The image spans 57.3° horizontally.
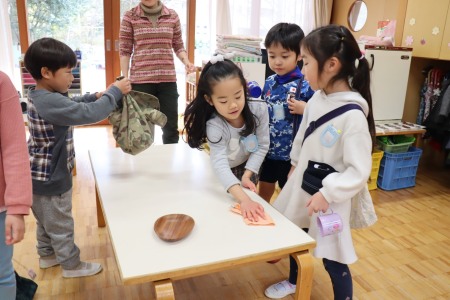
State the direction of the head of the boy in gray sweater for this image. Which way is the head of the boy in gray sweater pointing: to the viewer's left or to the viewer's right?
to the viewer's right

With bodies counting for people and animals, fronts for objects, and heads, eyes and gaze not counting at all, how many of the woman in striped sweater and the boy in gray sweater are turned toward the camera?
1

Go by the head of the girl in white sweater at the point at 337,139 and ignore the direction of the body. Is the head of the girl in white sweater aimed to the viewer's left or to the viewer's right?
to the viewer's left

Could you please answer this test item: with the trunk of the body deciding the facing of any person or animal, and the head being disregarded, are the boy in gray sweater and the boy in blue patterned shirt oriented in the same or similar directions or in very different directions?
very different directions

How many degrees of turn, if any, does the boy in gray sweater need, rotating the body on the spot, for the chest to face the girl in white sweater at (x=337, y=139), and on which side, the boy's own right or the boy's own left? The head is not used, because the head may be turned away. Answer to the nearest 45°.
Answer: approximately 45° to the boy's own right

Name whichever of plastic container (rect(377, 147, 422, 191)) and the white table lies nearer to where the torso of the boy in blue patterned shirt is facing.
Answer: the white table

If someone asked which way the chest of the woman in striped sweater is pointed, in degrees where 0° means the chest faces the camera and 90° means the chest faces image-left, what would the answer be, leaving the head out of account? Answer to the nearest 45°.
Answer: approximately 0°

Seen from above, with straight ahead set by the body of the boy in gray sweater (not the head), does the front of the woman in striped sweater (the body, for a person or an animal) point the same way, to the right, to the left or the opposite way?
to the right

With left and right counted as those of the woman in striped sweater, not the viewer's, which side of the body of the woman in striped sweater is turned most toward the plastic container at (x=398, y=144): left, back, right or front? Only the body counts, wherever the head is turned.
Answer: left

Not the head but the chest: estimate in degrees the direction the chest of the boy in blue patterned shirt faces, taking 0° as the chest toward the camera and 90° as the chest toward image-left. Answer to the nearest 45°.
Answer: approximately 45°

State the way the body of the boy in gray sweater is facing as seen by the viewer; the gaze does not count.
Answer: to the viewer's right

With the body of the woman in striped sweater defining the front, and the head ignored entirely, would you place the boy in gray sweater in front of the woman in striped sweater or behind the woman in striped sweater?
in front
